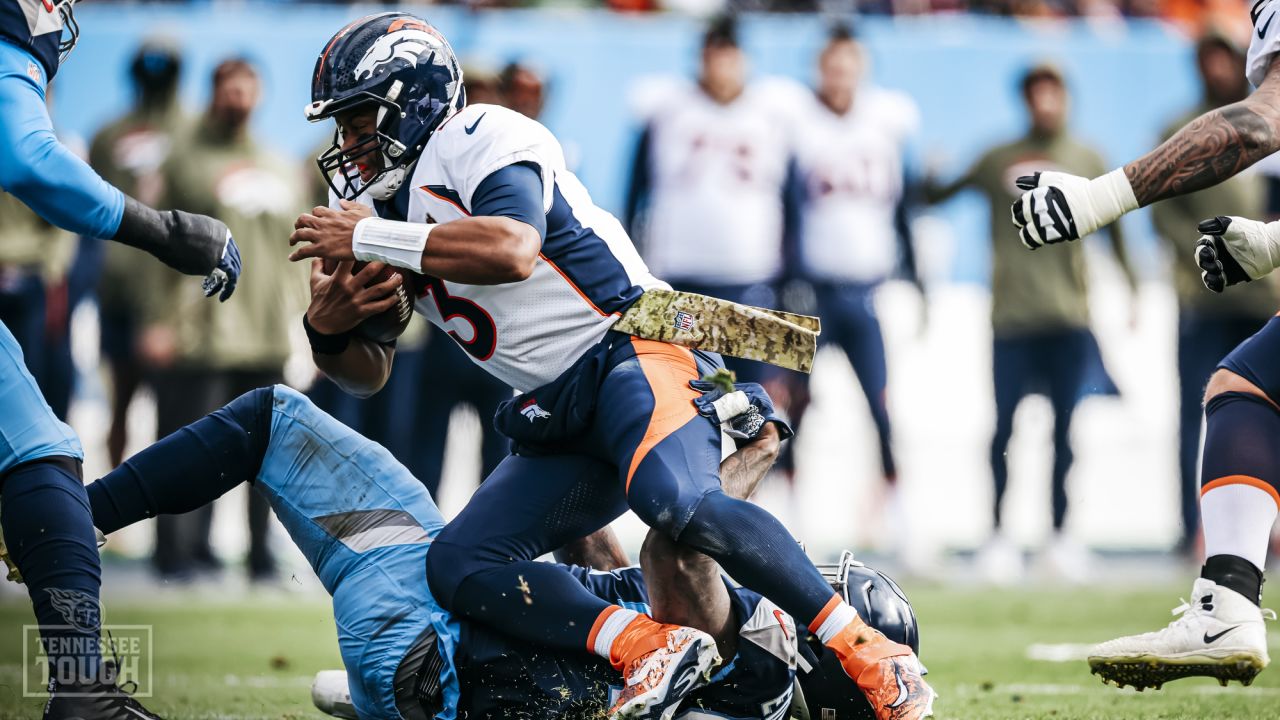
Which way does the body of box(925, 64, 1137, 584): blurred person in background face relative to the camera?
toward the camera

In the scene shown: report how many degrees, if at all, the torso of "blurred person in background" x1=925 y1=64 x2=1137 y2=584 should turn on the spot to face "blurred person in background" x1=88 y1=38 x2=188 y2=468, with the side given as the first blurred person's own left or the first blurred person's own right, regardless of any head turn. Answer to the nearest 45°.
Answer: approximately 90° to the first blurred person's own right

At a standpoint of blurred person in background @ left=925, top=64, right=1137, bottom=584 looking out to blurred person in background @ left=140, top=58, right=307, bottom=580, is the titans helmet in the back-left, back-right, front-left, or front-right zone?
front-left

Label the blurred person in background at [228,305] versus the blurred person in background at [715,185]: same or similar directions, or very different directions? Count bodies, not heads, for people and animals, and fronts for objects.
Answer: same or similar directions

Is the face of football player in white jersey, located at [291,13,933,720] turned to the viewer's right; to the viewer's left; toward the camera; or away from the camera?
to the viewer's left

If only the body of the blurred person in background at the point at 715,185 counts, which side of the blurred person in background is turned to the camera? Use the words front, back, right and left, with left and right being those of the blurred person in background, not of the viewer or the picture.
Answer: front

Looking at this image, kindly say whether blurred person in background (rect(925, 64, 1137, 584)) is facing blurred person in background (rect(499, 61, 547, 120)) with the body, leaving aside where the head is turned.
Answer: no

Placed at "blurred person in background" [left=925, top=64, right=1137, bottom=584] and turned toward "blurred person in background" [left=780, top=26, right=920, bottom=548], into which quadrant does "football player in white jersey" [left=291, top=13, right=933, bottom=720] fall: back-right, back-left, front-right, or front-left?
front-left

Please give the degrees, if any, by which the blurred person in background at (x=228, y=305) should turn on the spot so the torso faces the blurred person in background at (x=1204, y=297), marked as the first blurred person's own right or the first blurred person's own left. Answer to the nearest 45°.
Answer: approximately 90° to the first blurred person's own left

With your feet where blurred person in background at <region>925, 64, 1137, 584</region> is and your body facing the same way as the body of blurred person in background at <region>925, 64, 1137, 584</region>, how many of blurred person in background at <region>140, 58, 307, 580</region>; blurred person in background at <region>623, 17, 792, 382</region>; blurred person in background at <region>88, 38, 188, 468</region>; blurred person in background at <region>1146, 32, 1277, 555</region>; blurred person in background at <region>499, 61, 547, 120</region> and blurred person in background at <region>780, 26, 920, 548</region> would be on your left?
1

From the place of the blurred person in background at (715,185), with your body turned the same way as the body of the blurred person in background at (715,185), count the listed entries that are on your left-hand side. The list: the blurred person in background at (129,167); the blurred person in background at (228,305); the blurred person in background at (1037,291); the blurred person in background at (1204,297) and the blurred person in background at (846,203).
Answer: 3

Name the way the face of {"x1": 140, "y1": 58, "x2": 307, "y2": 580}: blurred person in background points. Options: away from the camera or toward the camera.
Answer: toward the camera

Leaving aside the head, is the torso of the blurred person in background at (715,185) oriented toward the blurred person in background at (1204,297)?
no

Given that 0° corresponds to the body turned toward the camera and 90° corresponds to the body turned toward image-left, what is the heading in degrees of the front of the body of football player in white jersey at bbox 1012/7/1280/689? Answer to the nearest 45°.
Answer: approximately 90°

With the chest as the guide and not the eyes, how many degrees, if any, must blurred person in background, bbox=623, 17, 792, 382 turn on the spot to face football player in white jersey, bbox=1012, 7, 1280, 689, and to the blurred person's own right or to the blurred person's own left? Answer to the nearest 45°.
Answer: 0° — they already face them

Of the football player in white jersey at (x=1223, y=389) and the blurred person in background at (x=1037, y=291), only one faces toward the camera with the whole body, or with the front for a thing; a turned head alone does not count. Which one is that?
the blurred person in background

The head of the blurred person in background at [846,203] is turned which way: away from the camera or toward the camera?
toward the camera

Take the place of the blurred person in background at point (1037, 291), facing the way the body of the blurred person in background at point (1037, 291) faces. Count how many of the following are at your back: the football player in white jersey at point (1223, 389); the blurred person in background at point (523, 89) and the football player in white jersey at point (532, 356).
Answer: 0
